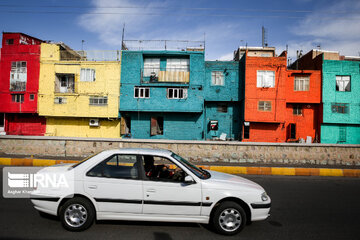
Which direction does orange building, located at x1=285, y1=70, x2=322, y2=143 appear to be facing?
toward the camera

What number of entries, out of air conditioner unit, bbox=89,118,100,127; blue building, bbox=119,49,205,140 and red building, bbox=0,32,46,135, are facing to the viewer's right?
0

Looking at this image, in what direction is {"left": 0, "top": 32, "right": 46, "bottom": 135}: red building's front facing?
toward the camera

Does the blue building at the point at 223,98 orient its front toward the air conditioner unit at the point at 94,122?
no

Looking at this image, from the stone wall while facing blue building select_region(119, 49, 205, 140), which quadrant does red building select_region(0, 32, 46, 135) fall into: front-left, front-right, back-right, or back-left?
front-left

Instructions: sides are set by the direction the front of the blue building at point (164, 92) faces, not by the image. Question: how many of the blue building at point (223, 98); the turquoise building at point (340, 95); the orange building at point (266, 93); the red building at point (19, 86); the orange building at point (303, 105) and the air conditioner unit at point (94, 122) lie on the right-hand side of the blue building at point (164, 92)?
2

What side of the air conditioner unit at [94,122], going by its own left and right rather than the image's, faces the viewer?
front

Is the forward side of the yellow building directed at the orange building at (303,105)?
no

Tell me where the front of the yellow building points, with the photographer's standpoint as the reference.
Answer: facing the viewer

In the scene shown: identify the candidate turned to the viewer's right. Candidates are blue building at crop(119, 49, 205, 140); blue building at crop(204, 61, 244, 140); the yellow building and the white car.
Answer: the white car

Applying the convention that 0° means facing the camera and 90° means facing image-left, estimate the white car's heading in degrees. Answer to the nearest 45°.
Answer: approximately 270°

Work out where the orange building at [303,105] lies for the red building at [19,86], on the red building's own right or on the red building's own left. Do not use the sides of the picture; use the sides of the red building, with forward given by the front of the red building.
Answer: on the red building's own left

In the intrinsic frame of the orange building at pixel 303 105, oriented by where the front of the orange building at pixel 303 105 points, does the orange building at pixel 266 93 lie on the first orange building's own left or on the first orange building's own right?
on the first orange building's own right

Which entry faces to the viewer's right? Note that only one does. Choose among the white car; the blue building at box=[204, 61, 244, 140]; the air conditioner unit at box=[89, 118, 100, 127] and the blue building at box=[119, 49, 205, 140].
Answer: the white car
